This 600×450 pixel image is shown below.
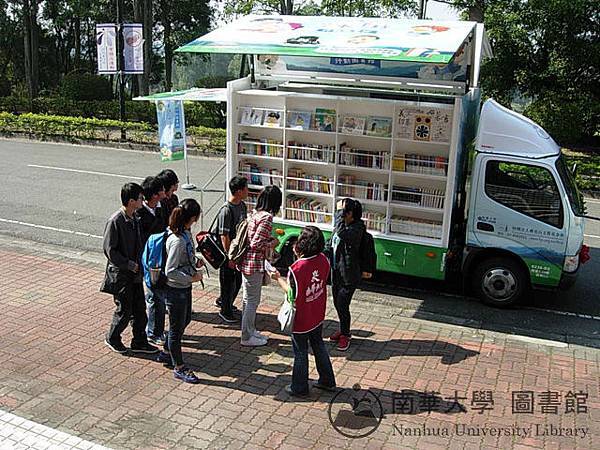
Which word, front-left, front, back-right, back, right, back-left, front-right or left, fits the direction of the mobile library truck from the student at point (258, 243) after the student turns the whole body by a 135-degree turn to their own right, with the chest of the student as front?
back

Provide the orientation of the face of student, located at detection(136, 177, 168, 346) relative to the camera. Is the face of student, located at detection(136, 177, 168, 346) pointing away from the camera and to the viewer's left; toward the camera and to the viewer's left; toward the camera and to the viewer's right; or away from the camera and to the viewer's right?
toward the camera and to the viewer's right

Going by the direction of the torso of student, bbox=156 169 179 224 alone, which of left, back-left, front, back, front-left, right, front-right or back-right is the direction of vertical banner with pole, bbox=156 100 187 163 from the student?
left

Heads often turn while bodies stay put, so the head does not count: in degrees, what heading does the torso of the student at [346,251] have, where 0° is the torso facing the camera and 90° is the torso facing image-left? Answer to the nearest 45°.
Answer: approximately 90°

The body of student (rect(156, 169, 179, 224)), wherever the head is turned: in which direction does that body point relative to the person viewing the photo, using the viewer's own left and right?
facing to the right of the viewer

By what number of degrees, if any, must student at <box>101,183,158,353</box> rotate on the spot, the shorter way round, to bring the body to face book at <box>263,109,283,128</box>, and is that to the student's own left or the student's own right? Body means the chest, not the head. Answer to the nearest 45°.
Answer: approximately 45° to the student's own left

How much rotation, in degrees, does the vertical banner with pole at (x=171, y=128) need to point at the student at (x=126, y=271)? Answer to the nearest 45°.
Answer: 0° — it already faces them

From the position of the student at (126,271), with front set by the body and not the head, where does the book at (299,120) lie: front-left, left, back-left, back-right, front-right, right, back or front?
front-left

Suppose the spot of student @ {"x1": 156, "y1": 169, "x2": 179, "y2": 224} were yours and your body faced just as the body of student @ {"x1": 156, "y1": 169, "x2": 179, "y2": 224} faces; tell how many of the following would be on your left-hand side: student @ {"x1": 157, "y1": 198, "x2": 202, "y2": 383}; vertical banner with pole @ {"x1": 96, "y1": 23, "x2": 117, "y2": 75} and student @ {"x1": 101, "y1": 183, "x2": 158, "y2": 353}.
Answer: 1

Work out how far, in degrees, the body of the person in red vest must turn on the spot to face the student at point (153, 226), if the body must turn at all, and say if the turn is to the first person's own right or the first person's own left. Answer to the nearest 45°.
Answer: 0° — they already face them

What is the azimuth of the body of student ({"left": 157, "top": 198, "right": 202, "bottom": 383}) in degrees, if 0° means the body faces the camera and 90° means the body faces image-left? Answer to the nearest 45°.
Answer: approximately 270°

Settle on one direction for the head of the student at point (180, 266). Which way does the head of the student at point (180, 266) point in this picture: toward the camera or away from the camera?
away from the camera

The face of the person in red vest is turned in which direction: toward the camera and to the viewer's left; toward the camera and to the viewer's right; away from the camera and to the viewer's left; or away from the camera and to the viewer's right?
away from the camera and to the viewer's left

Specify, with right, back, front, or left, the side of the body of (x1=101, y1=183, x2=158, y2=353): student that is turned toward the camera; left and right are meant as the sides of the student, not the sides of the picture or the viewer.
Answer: right

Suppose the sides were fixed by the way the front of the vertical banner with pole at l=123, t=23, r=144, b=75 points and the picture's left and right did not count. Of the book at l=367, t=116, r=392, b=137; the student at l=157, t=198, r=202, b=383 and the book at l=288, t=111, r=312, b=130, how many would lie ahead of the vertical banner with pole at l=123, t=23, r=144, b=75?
3
